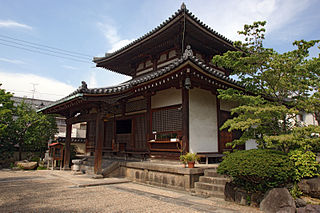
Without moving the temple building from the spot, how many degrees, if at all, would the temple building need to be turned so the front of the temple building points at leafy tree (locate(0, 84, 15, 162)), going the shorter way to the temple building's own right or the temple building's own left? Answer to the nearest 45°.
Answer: approximately 90° to the temple building's own right

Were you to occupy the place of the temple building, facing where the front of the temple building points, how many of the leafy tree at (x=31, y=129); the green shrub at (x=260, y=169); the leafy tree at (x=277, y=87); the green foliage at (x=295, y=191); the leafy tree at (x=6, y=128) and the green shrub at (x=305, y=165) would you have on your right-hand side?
2

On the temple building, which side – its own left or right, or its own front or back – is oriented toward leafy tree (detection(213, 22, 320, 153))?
left

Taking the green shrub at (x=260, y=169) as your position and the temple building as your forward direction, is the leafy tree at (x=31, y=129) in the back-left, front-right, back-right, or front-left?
front-left

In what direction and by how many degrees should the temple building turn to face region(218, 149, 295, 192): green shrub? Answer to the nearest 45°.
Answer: approximately 45° to its left

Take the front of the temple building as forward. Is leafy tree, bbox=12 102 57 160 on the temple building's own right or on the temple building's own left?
on the temple building's own right

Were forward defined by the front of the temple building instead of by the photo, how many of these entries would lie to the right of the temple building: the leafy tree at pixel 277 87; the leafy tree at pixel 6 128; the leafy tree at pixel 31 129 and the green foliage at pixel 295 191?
2

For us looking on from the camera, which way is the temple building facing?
facing the viewer and to the left of the viewer

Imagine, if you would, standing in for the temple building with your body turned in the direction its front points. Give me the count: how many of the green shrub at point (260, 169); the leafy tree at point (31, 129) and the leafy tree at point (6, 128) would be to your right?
2

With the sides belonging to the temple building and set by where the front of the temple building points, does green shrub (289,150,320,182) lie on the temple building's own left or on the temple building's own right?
on the temple building's own left
